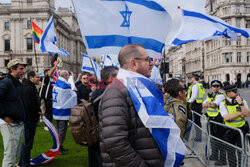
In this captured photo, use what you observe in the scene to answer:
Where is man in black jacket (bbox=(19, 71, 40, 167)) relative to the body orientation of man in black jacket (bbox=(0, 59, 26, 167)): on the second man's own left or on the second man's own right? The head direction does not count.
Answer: on the second man's own left

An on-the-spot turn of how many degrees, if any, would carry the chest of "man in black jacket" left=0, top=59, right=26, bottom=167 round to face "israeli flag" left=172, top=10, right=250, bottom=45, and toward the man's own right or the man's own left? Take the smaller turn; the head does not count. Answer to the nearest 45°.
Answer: approximately 45° to the man's own left

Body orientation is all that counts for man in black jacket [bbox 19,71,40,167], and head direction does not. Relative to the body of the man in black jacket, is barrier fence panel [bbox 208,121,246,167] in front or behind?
in front

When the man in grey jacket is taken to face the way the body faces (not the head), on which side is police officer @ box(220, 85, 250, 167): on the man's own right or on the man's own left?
on the man's own left

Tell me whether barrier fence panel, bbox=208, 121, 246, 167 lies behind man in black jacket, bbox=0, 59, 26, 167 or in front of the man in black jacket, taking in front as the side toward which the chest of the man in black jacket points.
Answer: in front

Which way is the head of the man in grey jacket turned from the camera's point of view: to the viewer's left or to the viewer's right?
to the viewer's right

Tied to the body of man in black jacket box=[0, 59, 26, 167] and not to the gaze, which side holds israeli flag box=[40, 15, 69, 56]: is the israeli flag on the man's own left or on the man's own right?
on the man's own left
